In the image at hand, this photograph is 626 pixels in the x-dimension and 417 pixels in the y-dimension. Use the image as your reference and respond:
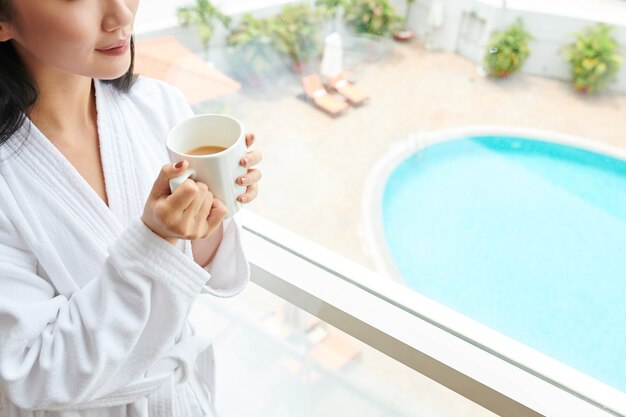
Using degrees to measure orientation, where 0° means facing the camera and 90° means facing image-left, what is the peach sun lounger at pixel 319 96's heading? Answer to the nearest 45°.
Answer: approximately 315°

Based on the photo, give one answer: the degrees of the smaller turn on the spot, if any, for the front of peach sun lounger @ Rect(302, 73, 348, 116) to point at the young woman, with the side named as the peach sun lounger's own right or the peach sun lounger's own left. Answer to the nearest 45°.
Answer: approximately 45° to the peach sun lounger's own right

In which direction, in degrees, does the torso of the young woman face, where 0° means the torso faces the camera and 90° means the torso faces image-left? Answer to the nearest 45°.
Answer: approximately 315°

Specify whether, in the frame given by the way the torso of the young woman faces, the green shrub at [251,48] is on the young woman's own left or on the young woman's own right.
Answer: on the young woman's own left
